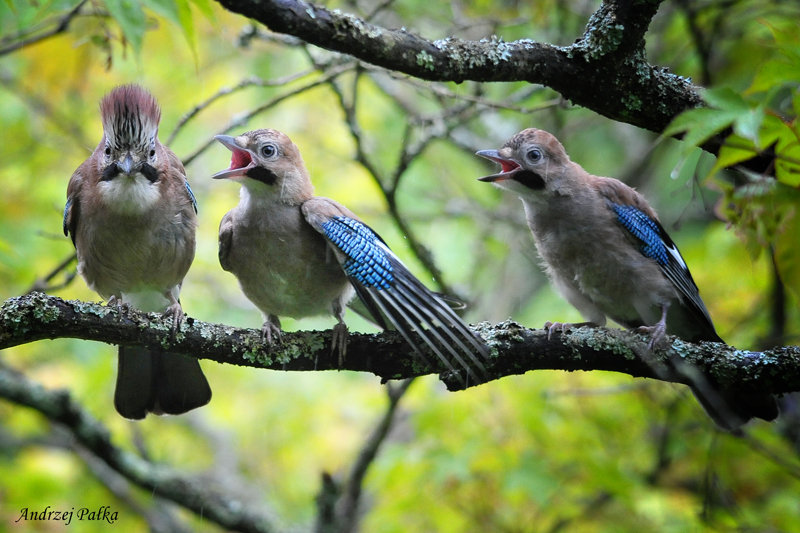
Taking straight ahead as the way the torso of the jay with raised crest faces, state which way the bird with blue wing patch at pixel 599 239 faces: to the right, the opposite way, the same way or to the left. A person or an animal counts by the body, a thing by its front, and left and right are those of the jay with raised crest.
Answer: to the right

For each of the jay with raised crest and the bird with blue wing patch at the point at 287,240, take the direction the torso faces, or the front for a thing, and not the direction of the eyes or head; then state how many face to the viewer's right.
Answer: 0

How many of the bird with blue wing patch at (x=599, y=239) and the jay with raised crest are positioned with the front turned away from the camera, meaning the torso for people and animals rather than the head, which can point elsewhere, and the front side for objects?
0

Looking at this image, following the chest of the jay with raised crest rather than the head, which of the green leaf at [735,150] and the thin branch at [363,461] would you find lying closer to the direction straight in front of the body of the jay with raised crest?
the green leaf

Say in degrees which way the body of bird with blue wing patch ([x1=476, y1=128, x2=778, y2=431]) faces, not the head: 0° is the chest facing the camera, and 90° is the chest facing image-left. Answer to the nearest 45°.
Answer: approximately 45°

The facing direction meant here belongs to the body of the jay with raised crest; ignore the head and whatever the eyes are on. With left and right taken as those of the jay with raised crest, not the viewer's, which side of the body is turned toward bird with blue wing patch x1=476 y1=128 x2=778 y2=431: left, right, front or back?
left

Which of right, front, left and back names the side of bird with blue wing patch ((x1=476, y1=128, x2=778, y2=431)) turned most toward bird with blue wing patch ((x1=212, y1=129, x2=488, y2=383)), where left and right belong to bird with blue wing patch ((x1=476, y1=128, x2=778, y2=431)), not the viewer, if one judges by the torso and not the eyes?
front

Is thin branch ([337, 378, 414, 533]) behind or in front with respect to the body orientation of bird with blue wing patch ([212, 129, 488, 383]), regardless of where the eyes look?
behind

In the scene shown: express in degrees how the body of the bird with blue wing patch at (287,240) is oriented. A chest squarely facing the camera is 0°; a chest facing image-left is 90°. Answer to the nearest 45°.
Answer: approximately 45°

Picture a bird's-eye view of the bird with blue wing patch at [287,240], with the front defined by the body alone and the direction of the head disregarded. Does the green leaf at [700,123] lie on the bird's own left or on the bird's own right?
on the bird's own left

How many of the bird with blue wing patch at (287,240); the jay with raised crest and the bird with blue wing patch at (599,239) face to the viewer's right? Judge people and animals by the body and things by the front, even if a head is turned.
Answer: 0

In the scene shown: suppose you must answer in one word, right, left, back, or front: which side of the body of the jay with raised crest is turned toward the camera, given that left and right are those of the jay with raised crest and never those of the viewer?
front

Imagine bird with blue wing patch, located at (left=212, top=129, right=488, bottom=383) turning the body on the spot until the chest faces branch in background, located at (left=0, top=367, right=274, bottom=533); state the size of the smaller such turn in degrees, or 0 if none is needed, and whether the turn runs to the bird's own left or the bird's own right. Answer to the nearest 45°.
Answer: approximately 90° to the bird's own right

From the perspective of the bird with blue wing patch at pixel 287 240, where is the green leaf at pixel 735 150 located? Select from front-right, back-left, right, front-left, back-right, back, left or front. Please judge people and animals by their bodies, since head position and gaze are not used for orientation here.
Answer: left
